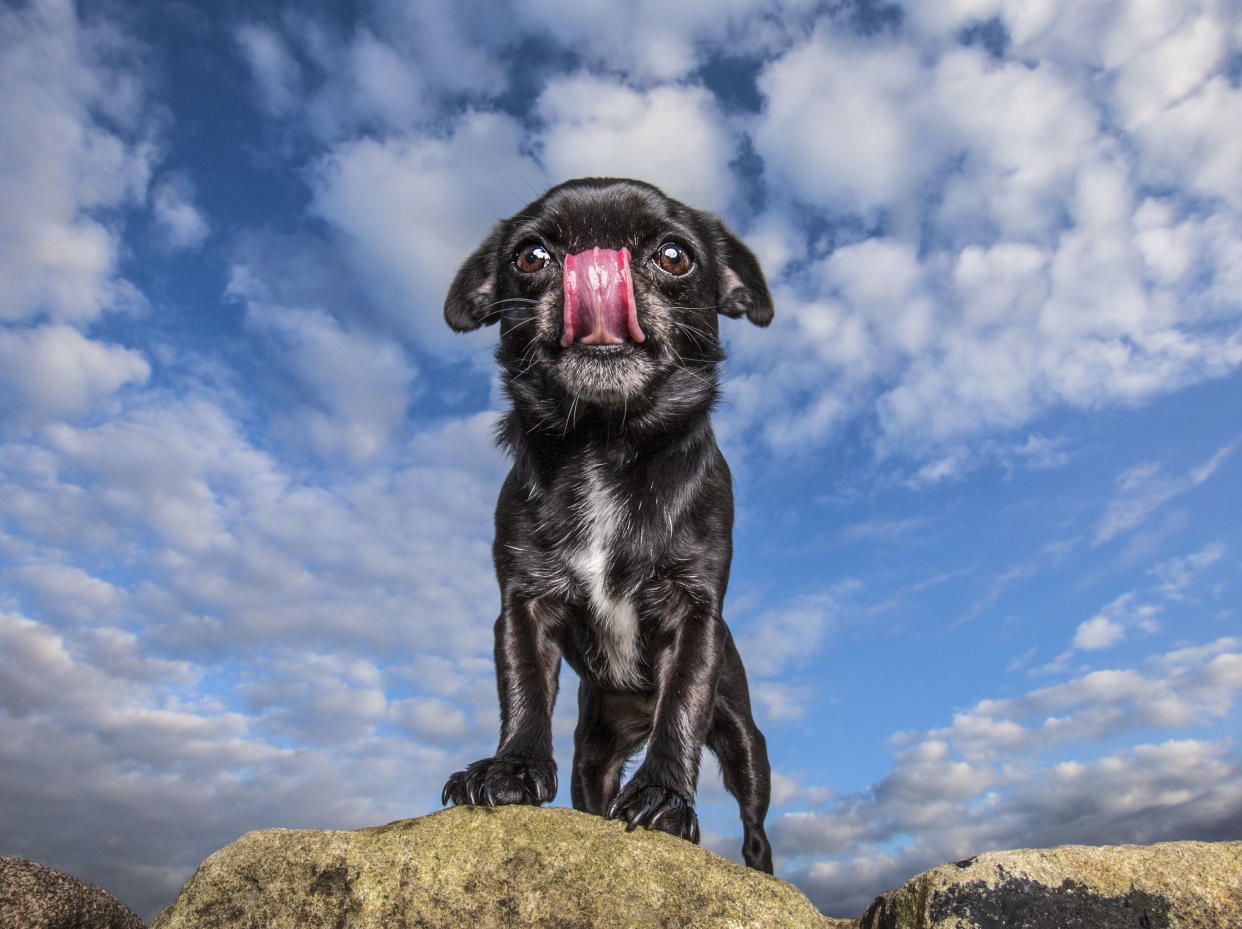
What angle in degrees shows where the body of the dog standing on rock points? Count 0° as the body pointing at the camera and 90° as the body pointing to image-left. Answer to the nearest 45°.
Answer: approximately 0°

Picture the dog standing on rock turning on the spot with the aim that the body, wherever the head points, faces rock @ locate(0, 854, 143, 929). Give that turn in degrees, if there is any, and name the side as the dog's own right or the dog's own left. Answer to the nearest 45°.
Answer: approximately 90° to the dog's own right
